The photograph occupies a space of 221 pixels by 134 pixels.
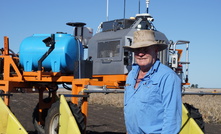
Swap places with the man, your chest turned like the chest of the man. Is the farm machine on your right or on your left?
on your right

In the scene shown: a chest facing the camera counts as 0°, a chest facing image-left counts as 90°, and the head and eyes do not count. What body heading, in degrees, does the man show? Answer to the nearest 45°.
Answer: approximately 45°
